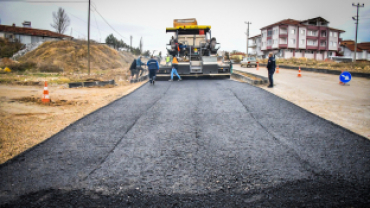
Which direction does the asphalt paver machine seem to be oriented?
away from the camera
